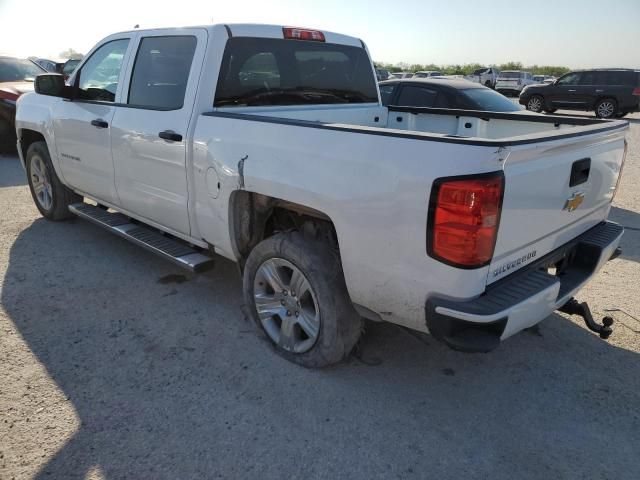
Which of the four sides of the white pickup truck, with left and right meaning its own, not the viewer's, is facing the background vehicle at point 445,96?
right

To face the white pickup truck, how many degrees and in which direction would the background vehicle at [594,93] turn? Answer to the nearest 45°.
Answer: approximately 90° to its left

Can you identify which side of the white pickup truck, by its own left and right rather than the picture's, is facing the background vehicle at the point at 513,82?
right

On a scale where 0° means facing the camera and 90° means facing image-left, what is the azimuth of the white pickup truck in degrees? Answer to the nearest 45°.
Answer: approximately 135°

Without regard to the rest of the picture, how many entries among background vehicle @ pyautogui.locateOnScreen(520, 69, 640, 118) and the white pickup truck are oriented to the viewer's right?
0

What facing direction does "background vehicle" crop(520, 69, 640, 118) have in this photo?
to the viewer's left

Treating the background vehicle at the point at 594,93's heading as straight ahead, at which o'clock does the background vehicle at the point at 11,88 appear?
the background vehicle at the point at 11,88 is roughly at 10 o'clock from the background vehicle at the point at 594,93.

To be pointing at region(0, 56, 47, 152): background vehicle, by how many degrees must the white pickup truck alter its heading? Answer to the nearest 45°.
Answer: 0° — it already faces it
